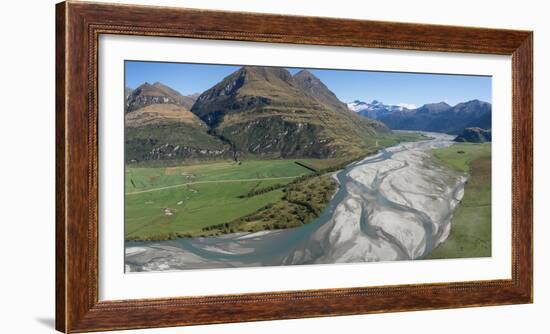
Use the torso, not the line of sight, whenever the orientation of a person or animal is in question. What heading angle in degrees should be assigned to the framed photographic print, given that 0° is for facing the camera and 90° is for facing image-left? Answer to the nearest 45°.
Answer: approximately 315°
